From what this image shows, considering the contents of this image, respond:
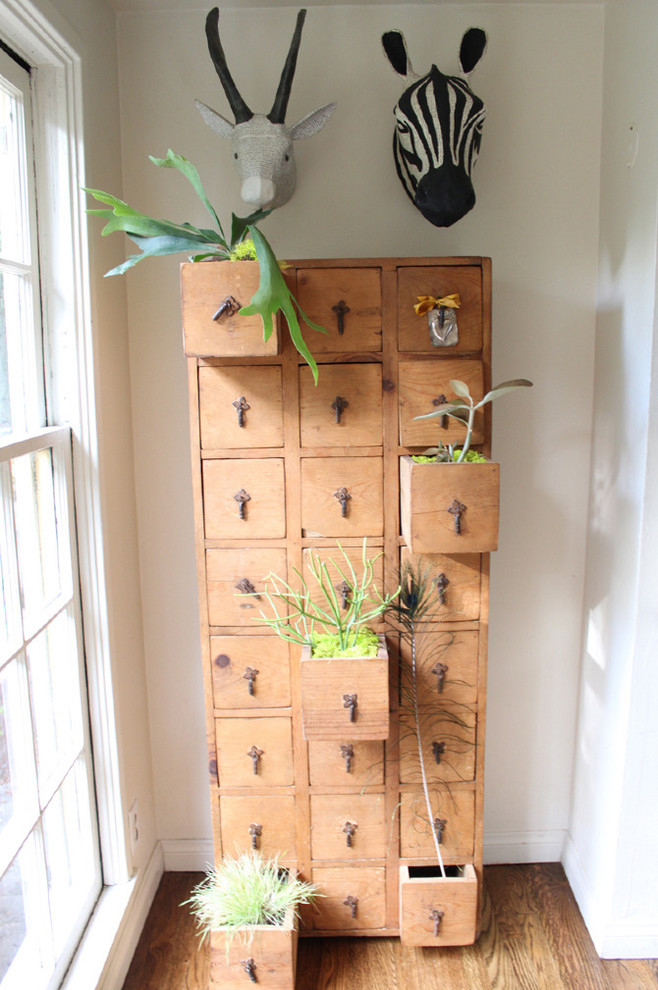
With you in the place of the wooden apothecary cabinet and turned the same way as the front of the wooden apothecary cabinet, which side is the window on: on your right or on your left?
on your right

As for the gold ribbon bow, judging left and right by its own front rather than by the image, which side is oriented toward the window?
right

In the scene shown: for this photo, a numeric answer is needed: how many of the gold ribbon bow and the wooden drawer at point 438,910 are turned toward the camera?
2

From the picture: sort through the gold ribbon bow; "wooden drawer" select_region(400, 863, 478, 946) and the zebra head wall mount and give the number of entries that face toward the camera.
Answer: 3
